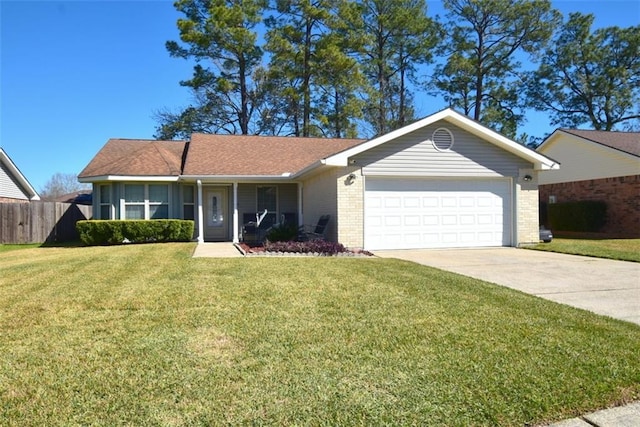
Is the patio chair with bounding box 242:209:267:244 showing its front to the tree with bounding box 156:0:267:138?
no

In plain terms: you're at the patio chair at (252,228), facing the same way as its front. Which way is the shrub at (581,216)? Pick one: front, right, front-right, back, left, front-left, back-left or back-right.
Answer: front-left

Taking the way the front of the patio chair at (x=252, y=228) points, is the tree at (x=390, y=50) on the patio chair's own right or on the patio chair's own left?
on the patio chair's own left

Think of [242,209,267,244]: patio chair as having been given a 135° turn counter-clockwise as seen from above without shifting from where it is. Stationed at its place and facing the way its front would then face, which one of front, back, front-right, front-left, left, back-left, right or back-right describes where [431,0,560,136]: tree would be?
front-right

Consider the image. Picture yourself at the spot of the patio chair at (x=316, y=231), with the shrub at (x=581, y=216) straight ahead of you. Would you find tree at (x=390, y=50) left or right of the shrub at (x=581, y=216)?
left

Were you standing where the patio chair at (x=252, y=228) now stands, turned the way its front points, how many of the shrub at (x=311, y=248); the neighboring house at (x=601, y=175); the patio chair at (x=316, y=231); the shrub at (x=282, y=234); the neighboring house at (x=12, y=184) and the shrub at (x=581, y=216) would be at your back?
1

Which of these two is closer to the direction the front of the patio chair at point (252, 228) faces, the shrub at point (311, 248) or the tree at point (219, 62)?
the shrub

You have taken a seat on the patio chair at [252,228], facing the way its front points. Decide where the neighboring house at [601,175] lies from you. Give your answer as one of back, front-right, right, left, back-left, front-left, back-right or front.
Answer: front-left

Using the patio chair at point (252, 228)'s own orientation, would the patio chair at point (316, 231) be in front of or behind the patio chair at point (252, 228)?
in front

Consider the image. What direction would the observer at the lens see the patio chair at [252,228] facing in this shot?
facing the viewer and to the right of the viewer

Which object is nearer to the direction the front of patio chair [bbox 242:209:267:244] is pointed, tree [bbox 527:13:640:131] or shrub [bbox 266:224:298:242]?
the shrub

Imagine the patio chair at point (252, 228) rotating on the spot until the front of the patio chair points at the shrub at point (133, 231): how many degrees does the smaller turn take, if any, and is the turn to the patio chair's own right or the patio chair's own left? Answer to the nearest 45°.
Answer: approximately 135° to the patio chair's own right

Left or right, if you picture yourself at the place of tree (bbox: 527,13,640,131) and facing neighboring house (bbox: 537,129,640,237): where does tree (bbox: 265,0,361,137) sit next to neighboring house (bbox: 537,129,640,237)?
right

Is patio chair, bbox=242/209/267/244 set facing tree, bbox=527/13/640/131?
no

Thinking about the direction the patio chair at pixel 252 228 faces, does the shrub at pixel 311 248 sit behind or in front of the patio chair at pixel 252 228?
in front
